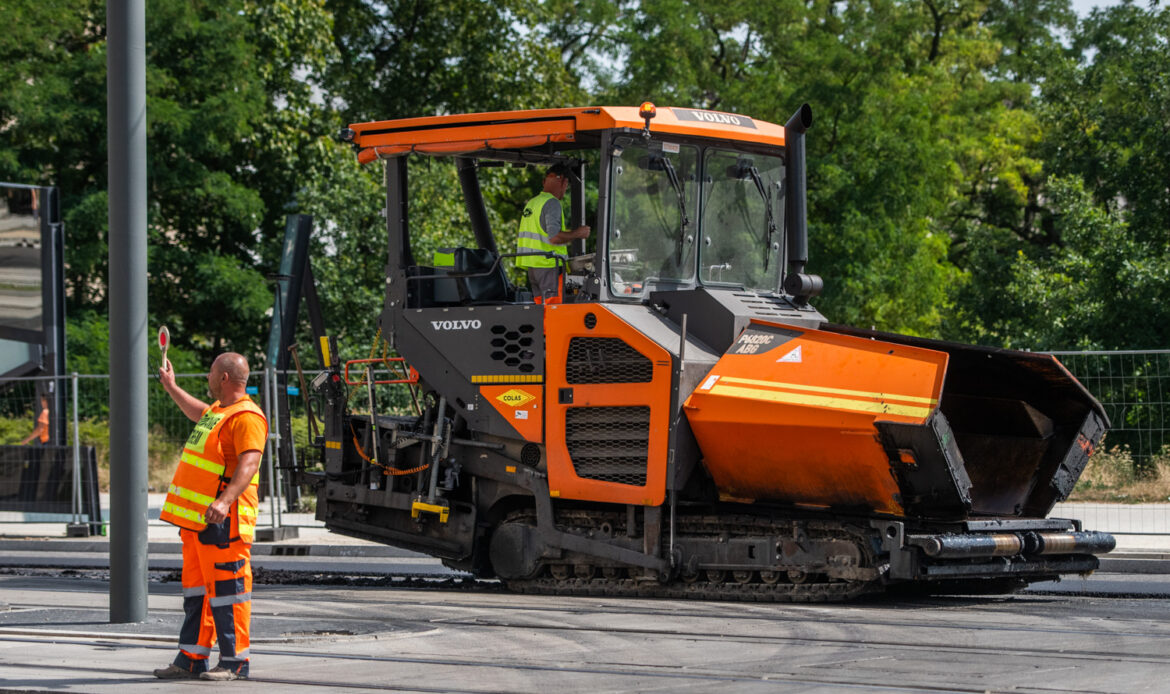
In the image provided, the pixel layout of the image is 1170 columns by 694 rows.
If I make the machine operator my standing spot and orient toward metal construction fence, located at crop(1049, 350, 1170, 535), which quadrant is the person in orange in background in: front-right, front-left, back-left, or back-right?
back-left

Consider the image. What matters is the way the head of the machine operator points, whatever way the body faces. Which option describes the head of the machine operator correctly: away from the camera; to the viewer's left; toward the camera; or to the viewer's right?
to the viewer's right
